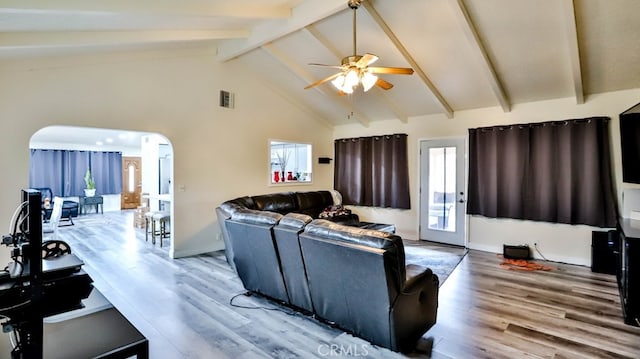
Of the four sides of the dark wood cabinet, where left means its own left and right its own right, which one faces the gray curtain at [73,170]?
front

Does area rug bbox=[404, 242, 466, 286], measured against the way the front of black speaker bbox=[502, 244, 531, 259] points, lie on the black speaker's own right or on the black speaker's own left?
on the black speaker's own right

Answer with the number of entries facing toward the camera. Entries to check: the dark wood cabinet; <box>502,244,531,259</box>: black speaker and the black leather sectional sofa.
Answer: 1

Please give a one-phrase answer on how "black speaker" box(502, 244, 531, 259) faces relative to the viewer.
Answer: facing the viewer

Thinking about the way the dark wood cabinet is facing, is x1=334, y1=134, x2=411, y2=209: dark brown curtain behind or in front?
in front

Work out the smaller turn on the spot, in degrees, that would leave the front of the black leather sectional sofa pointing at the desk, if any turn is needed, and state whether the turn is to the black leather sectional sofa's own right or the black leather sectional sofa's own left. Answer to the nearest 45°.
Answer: approximately 180°

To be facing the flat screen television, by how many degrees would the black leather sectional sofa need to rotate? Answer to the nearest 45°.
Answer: approximately 45° to its right

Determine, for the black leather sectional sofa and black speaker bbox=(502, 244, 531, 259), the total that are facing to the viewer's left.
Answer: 0

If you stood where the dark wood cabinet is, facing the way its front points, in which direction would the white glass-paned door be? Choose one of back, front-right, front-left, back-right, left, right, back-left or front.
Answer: front-right

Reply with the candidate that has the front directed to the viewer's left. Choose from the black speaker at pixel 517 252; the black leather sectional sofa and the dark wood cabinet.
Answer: the dark wood cabinet

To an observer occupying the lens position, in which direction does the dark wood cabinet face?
facing to the left of the viewer

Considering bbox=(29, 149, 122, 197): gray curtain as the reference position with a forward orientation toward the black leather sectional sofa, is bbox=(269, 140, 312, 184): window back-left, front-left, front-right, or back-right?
front-left

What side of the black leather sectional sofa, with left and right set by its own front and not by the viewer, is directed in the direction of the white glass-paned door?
front

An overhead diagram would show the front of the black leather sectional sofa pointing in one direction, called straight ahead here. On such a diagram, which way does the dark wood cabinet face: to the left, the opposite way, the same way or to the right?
to the left

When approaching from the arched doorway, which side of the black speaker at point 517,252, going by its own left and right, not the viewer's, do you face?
right

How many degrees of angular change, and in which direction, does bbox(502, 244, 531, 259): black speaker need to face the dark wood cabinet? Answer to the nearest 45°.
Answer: approximately 45° to its left

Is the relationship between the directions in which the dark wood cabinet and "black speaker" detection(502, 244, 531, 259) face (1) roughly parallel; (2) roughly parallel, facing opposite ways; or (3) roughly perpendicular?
roughly perpendicular

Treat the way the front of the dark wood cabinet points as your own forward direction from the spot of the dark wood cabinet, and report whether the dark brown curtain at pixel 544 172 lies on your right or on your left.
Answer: on your right

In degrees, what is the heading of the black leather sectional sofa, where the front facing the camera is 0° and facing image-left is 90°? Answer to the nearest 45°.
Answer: approximately 225°
